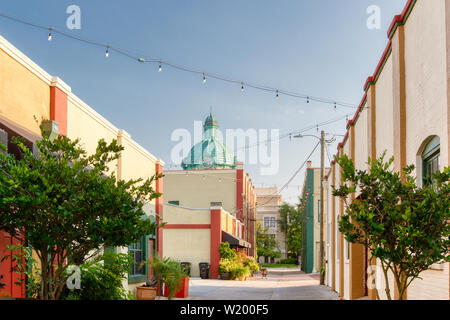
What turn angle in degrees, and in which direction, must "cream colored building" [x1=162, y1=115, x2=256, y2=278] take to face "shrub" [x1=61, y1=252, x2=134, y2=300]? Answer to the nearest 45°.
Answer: approximately 90° to its right

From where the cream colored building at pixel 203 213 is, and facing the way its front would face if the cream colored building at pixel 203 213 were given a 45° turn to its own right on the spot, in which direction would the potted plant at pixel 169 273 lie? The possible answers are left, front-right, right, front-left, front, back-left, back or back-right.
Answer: front-right

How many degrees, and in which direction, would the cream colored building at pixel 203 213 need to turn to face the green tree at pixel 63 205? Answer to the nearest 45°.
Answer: approximately 90° to its right

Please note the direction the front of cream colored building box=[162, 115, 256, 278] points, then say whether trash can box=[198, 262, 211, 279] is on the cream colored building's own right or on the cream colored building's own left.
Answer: on the cream colored building's own right

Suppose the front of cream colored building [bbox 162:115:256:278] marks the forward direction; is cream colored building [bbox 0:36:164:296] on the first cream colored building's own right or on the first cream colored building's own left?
on the first cream colored building's own right
